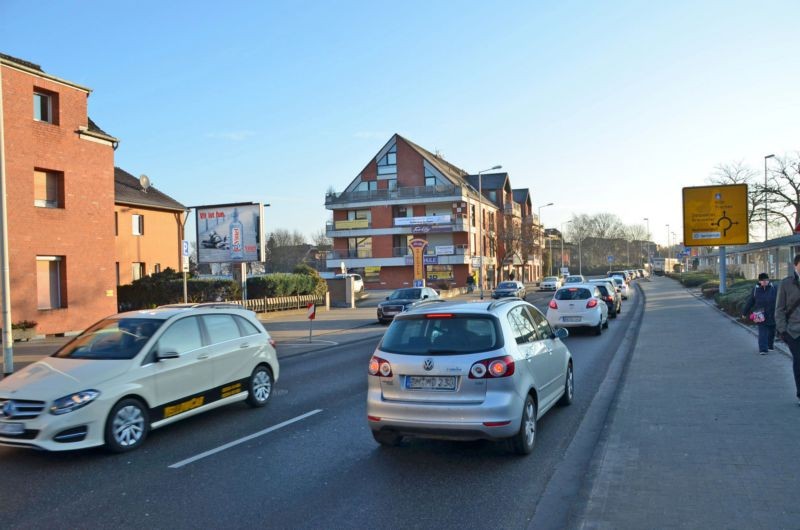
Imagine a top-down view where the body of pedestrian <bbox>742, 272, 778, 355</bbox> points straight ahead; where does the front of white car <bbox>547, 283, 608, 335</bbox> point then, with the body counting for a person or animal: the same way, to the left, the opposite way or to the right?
the opposite way

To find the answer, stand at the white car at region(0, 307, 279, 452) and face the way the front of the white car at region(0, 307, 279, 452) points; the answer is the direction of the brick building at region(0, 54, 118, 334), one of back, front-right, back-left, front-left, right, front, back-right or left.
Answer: back-right

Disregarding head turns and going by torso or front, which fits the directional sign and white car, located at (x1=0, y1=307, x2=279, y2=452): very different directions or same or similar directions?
same or similar directions

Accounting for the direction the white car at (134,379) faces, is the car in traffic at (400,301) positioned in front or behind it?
behind

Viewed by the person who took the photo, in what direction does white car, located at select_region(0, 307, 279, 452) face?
facing the viewer and to the left of the viewer

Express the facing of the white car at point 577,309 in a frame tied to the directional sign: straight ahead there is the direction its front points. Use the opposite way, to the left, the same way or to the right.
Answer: the opposite way

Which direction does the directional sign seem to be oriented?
toward the camera

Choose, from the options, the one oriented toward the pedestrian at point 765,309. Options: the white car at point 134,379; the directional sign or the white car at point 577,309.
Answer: the directional sign

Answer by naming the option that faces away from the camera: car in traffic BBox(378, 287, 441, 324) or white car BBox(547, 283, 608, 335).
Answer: the white car

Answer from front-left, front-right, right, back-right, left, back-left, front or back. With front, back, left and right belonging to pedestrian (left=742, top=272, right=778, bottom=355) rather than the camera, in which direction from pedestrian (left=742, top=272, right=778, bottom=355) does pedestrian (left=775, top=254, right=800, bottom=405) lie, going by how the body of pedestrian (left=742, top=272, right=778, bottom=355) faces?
front

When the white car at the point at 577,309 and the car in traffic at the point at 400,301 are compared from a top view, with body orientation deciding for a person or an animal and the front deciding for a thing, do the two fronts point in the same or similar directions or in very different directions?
very different directions

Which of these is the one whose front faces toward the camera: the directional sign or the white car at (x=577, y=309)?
the directional sign

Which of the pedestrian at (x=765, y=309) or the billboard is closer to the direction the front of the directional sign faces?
the pedestrian

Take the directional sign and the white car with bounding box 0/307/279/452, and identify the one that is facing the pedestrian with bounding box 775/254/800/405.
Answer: the directional sign

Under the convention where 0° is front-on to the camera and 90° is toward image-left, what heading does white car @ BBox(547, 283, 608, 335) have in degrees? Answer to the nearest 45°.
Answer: approximately 180°

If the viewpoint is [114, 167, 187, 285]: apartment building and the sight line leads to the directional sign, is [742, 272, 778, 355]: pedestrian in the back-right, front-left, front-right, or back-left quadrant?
front-right

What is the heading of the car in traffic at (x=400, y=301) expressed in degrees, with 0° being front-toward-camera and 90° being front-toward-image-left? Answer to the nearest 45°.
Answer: approximately 45°
